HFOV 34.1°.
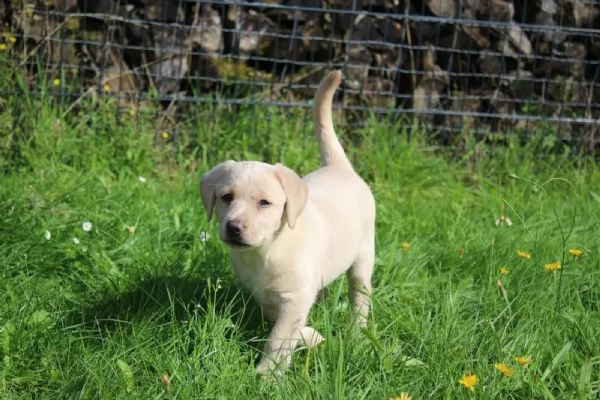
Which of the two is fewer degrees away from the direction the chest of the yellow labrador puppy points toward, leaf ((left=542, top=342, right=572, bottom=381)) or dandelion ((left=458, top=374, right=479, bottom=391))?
the dandelion

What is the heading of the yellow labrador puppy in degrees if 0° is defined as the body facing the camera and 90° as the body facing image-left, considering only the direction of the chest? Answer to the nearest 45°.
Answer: approximately 45°

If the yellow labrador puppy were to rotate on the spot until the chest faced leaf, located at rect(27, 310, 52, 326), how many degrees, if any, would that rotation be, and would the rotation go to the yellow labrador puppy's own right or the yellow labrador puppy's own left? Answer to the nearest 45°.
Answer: approximately 45° to the yellow labrador puppy's own right

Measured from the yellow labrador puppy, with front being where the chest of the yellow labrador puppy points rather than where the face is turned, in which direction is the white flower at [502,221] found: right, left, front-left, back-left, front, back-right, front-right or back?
back

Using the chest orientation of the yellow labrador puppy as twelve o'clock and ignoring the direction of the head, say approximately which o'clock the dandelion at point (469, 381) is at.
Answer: The dandelion is roughly at 9 o'clock from the yellow labrador puppy.

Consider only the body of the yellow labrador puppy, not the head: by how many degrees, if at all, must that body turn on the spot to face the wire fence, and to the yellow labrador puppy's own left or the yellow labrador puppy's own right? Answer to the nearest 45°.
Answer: approximately 135° to the yellow labrador puppy's own right

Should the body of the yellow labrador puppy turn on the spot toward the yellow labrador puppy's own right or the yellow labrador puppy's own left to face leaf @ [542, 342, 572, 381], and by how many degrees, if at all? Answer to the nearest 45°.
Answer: approximately 135° to the yellow labrador puppy's own left

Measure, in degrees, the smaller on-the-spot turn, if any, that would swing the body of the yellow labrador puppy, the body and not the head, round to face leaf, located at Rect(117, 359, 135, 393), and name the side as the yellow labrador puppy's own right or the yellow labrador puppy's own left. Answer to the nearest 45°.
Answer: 0° — it already faces it
